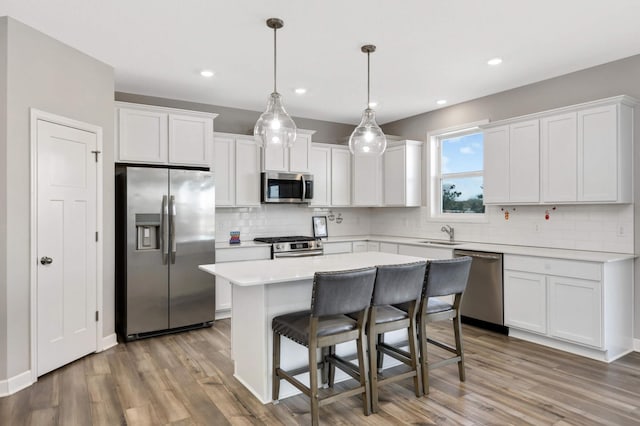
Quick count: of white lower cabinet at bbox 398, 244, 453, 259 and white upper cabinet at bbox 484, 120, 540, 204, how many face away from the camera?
0

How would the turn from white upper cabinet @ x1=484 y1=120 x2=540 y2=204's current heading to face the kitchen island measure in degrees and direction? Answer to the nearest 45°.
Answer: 0° — it already faces it

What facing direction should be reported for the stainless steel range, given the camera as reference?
facing the viewer and to the right of the viewer

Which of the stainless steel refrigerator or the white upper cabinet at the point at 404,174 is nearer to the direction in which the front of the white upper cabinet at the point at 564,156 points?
the stainless steel refrigerator

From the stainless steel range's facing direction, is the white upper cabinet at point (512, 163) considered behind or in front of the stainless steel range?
in front

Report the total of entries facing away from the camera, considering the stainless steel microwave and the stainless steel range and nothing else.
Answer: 0

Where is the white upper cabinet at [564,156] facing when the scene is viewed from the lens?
facing the viewer and to the left of the viewer

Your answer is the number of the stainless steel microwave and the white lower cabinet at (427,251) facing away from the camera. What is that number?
0

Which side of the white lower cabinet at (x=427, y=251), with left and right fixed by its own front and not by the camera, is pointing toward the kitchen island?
front

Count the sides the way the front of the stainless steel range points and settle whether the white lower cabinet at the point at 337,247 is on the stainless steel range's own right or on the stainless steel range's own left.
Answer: on the stainless steel range's own left
